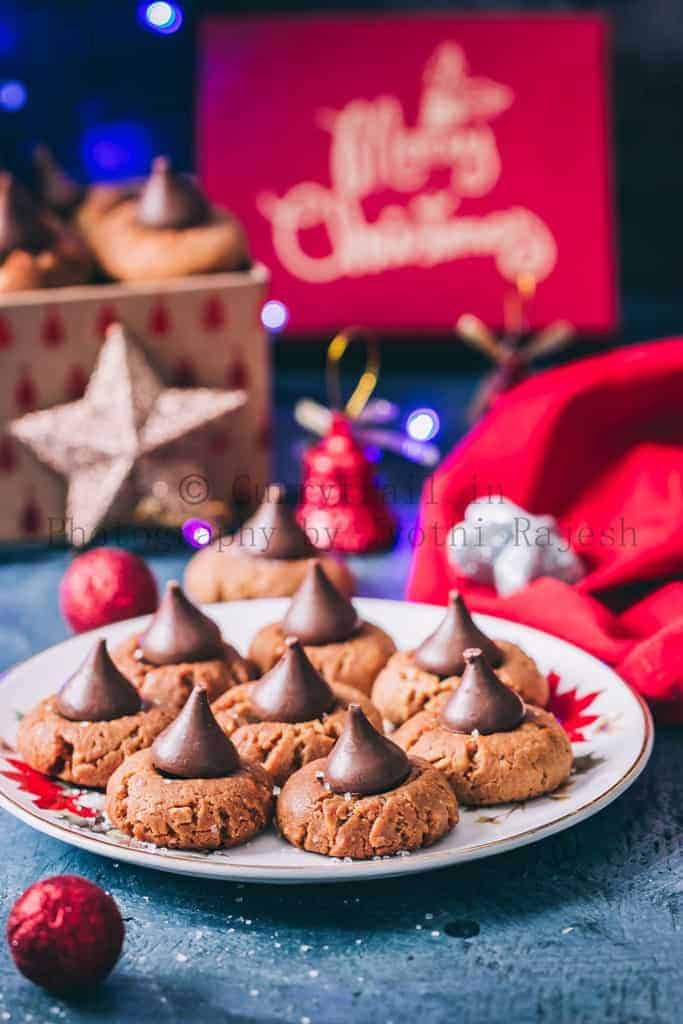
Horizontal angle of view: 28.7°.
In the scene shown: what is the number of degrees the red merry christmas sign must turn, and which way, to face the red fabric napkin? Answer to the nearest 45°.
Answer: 0° — it already faces it

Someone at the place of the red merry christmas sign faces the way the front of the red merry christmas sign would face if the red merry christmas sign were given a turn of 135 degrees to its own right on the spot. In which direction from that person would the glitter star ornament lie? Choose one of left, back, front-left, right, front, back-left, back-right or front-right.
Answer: left

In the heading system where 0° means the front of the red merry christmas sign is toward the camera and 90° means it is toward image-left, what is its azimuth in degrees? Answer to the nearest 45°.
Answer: approximately 0°

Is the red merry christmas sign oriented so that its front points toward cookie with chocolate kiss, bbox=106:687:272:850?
yes

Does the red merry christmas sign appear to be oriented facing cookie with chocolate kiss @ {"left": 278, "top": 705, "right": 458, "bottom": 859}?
yes

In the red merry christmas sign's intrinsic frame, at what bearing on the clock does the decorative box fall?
The decorative box is roughly at 1 o'clock from the red merry christmas sign.

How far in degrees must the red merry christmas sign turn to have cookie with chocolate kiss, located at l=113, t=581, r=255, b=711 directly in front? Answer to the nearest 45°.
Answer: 0° — it already faces it

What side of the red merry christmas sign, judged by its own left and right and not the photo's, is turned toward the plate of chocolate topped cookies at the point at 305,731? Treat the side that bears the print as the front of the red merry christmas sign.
front

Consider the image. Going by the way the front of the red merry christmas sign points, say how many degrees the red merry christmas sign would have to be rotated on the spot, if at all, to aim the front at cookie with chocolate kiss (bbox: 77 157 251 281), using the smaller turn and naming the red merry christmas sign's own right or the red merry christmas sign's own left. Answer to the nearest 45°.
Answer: approximately 45° to the red merry christmas sign's own right

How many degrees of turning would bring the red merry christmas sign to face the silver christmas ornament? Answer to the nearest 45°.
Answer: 0° — it already faces it

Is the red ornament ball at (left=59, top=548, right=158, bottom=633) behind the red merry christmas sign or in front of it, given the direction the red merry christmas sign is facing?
in front

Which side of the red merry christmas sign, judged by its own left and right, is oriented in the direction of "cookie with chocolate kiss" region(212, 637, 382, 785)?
front
